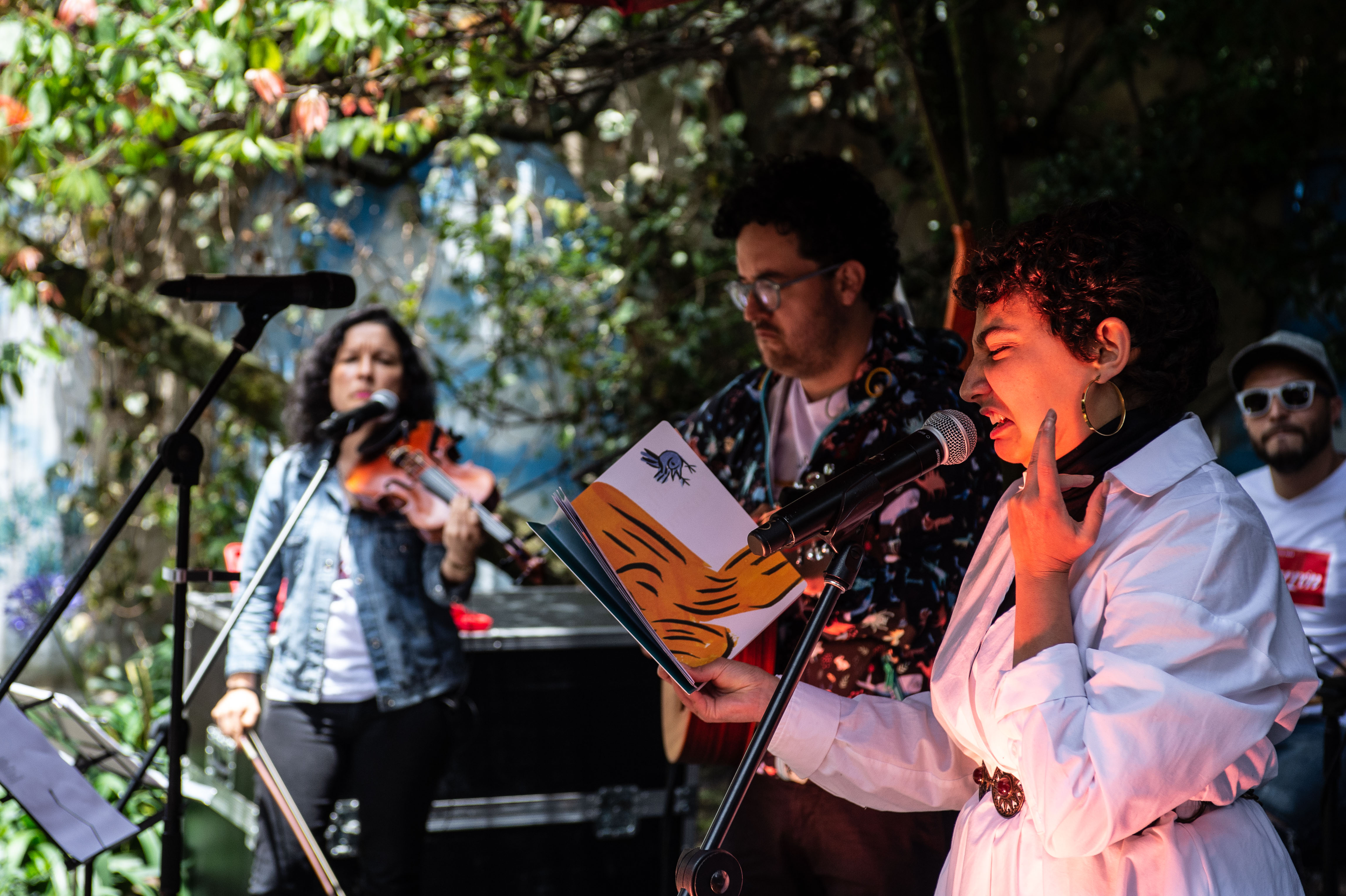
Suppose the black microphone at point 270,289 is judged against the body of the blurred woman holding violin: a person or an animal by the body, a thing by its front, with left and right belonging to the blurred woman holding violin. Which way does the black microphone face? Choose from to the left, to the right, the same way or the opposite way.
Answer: to the left

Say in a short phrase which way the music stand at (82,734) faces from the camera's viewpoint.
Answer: facing away from the viewer and to the right of the viewer

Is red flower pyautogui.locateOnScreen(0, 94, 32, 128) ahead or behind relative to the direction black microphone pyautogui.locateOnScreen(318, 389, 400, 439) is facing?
behind

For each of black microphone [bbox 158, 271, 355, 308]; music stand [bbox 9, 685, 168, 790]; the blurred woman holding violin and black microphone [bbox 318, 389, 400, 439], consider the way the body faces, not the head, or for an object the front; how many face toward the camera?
1

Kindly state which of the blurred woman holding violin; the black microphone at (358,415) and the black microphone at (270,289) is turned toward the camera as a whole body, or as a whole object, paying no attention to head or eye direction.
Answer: the blurred woman holding violin

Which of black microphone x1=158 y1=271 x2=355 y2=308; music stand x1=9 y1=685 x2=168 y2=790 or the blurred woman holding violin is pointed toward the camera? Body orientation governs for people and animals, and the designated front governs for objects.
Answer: the blurred woman holding violin

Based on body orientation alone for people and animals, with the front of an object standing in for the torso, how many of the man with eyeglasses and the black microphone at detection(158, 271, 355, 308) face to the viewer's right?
1

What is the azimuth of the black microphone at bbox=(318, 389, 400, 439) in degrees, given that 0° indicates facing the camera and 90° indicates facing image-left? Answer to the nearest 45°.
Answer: approximately 270°

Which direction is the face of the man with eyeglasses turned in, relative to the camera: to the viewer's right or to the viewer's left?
to the viewer's left
